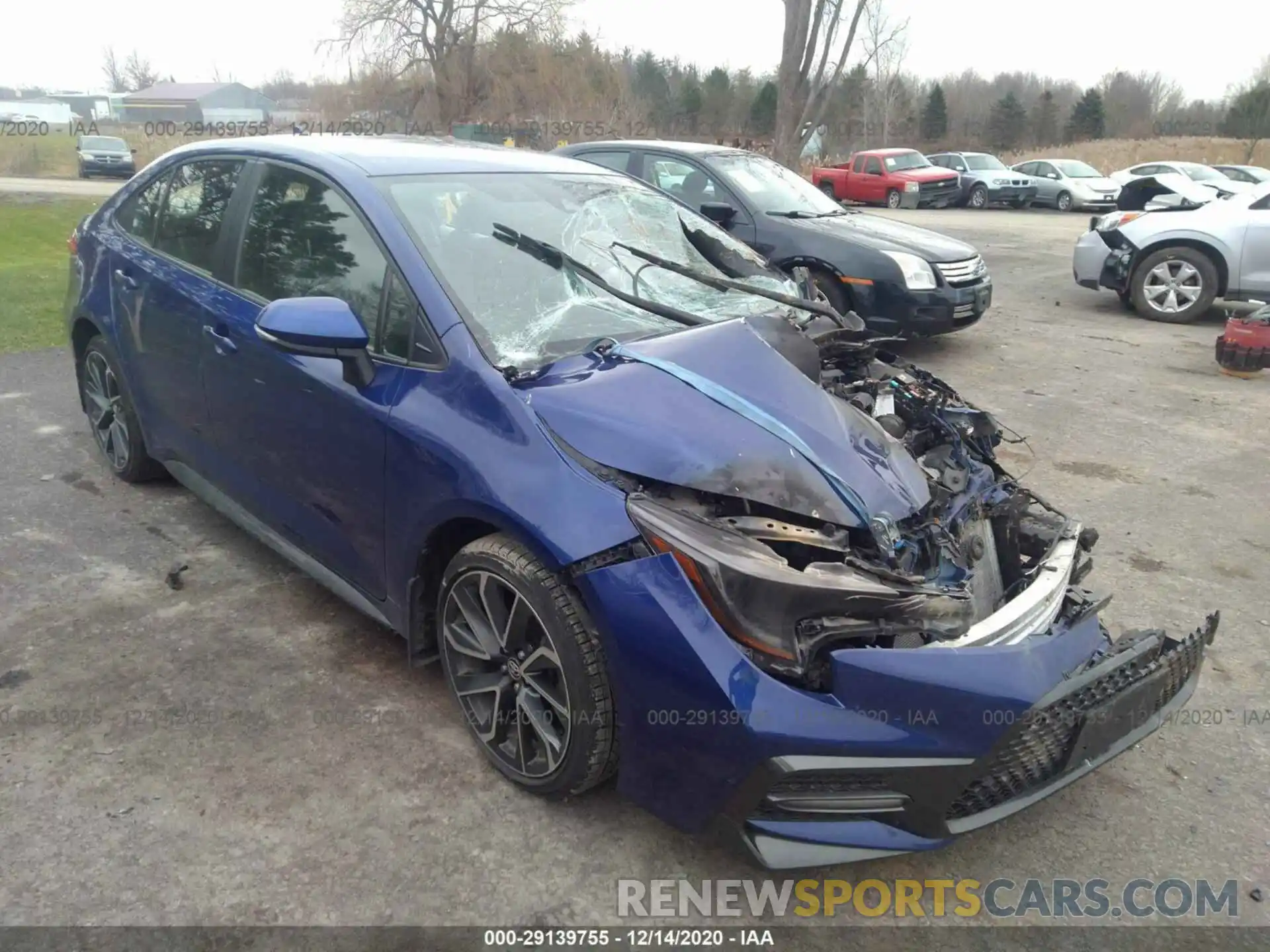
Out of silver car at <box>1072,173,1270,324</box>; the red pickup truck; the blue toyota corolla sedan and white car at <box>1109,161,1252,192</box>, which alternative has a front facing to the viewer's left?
silver car at <box>1072,173,1270,324</box>

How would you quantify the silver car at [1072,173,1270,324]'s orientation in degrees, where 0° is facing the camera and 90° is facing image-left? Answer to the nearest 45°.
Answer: approximately 90°

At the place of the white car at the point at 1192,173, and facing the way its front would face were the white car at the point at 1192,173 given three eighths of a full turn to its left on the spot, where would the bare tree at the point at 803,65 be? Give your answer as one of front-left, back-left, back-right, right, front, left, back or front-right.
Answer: back-left

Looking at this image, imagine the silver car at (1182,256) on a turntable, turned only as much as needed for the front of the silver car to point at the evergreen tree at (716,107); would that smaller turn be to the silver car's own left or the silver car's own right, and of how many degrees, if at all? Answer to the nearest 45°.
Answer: approximately 45° to the silver car's own right

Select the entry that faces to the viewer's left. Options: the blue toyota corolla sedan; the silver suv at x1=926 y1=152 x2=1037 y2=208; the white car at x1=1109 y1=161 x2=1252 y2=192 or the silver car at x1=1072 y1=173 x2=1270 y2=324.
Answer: the silver car at x1=1072 y1=173 x2=1270 y2=324

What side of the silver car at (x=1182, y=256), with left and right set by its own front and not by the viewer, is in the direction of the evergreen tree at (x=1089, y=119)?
right

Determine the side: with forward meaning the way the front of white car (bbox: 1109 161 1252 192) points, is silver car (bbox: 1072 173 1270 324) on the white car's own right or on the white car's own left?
on the white car's own right

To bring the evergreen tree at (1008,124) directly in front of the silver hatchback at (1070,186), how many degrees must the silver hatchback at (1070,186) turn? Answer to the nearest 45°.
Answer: approximately 135° to its left

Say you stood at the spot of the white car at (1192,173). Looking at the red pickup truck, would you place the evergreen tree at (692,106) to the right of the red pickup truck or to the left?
right

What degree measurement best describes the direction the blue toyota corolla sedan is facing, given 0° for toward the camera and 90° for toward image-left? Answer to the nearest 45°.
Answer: approximately 315°

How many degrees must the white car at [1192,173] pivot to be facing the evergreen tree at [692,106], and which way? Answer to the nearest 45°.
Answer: approximately 180°

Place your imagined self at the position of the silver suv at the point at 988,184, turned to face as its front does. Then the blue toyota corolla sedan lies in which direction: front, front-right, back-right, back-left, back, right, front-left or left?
front-right
